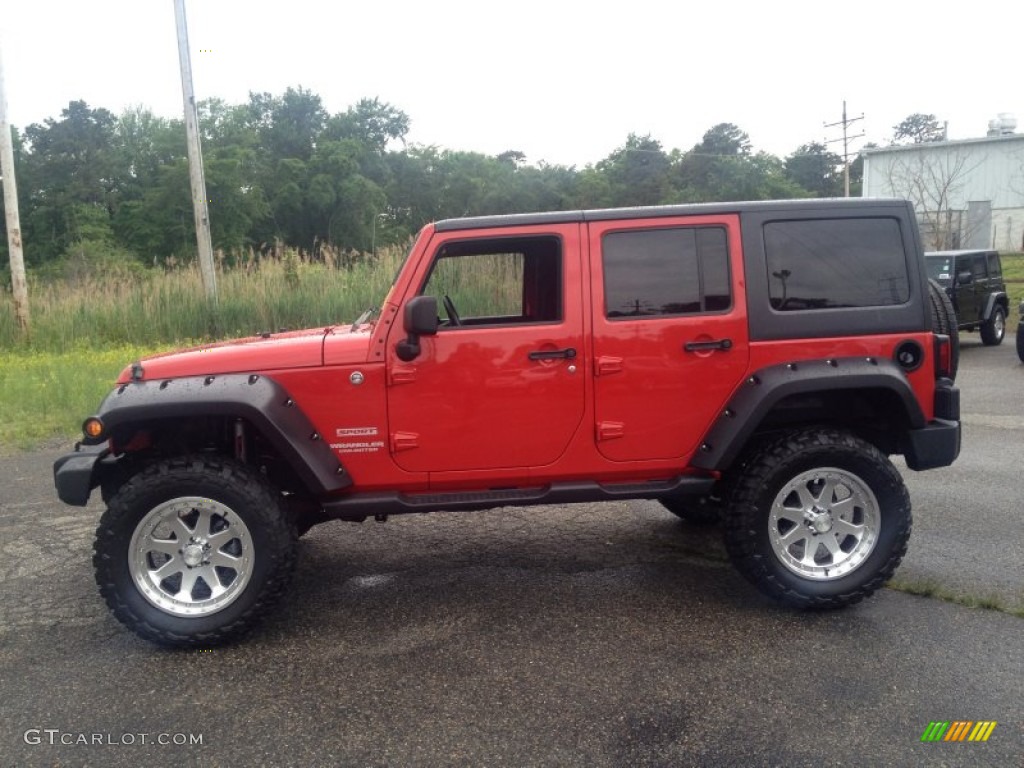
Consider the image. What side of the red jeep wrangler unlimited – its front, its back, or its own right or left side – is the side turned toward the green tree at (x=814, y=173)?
right

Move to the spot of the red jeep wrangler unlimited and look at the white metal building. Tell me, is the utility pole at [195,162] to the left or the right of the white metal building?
left

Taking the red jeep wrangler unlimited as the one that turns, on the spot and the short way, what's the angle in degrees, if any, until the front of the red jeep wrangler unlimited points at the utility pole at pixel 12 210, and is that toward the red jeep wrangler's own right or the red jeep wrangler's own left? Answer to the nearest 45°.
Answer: approximately 45° to the red jeep wrangler's own right

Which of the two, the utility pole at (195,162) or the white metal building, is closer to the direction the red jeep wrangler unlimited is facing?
the utility pole

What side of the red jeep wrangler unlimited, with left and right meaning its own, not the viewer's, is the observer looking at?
left

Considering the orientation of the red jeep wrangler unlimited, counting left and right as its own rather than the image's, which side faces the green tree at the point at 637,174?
right
